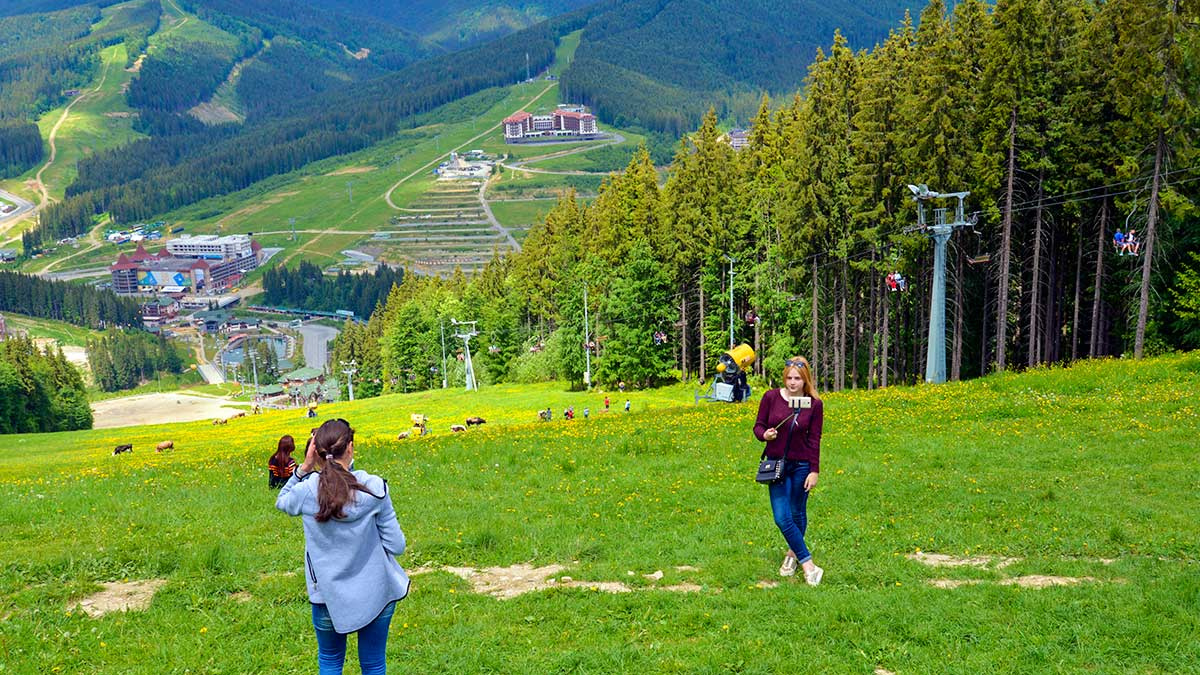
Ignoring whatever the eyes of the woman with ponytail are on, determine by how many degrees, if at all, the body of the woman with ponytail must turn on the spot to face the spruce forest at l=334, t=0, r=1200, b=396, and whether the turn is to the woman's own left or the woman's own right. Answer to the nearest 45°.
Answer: approximately 45° to the woman's own right

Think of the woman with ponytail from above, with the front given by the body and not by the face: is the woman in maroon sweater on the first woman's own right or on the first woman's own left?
on the first woman's own right

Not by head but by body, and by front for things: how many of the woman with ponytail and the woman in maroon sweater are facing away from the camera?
1

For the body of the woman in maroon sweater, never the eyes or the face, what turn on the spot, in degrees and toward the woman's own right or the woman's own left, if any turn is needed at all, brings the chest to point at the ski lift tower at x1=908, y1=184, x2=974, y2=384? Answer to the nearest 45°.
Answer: approximately 180°

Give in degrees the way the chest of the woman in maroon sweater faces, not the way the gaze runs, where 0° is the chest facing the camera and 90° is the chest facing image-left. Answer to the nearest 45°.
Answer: approximately 0°

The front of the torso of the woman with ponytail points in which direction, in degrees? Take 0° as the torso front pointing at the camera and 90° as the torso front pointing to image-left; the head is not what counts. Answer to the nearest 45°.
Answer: approximately 180°

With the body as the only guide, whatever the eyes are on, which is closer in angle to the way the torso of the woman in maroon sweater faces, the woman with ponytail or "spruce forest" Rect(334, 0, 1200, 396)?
the woman with ponytail
